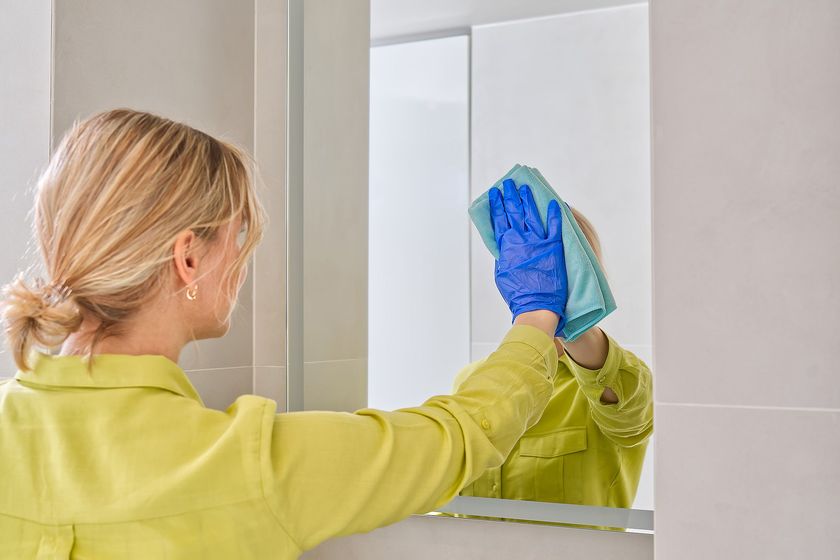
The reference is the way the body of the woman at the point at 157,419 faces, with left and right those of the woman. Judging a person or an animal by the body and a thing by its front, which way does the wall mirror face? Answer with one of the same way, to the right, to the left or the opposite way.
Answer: the opposite way

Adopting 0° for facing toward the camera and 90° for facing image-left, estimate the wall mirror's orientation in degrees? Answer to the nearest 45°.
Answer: approximately 45°

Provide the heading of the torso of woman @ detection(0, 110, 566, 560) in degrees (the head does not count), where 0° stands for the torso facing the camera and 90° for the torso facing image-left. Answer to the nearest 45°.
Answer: approximately 225°

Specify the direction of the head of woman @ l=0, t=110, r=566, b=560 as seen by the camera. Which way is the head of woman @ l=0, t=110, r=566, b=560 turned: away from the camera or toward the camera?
away from the camera
